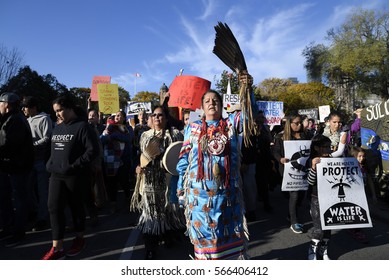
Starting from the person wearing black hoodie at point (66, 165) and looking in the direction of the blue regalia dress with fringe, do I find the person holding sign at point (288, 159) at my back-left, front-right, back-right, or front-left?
front-left

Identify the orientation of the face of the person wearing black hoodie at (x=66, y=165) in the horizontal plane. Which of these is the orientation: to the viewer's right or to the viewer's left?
to the viewer's left

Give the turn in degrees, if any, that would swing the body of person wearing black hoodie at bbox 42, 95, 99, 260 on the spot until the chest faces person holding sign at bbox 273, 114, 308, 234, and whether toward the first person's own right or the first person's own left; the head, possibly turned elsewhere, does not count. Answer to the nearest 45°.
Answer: approximately 135° to the first person's own left

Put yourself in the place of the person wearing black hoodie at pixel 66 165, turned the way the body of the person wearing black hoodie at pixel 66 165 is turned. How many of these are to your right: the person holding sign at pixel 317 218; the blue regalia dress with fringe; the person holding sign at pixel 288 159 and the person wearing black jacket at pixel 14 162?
1

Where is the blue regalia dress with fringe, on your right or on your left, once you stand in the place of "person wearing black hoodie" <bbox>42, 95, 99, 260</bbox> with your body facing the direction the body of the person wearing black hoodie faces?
on your left

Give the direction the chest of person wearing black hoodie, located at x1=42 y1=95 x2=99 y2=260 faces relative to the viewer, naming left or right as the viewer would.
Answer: facing the viewer and to the left of the viewer

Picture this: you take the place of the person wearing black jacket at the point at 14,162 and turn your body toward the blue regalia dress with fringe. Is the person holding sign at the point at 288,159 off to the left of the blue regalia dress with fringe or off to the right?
left

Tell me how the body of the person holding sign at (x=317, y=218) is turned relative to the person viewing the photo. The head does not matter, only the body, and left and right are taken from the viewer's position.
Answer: facing the viewer and to the right of the viewer

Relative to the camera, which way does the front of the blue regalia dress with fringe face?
toward the camera

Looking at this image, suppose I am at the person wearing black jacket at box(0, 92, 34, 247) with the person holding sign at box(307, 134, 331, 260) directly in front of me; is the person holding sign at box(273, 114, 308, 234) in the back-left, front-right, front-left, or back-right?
front-left

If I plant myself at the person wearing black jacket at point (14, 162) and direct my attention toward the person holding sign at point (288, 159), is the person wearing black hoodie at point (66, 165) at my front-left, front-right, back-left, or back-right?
front-right
